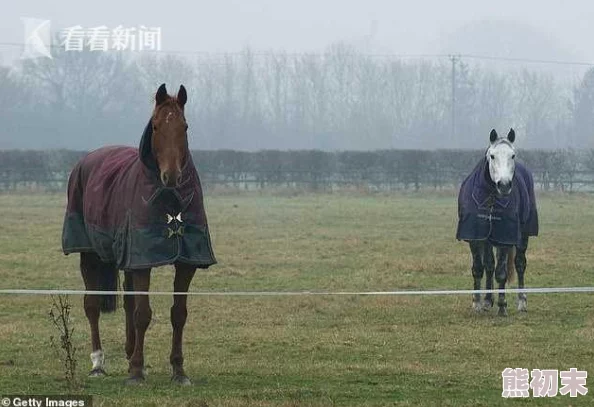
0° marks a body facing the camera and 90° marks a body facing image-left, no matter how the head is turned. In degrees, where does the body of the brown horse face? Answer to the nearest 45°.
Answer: approximately 315°

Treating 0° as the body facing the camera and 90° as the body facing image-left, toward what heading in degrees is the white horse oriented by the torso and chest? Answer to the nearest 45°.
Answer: approximately 0°

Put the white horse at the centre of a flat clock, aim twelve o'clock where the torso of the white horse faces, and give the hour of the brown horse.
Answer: The brown horse is roughly at 1 o'clock from the white horse.

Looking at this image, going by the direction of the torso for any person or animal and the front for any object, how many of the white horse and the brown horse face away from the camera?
0

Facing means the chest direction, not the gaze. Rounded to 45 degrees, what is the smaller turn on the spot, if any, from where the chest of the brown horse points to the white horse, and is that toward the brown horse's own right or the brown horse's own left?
approximately 90° to the brown horse's own left
